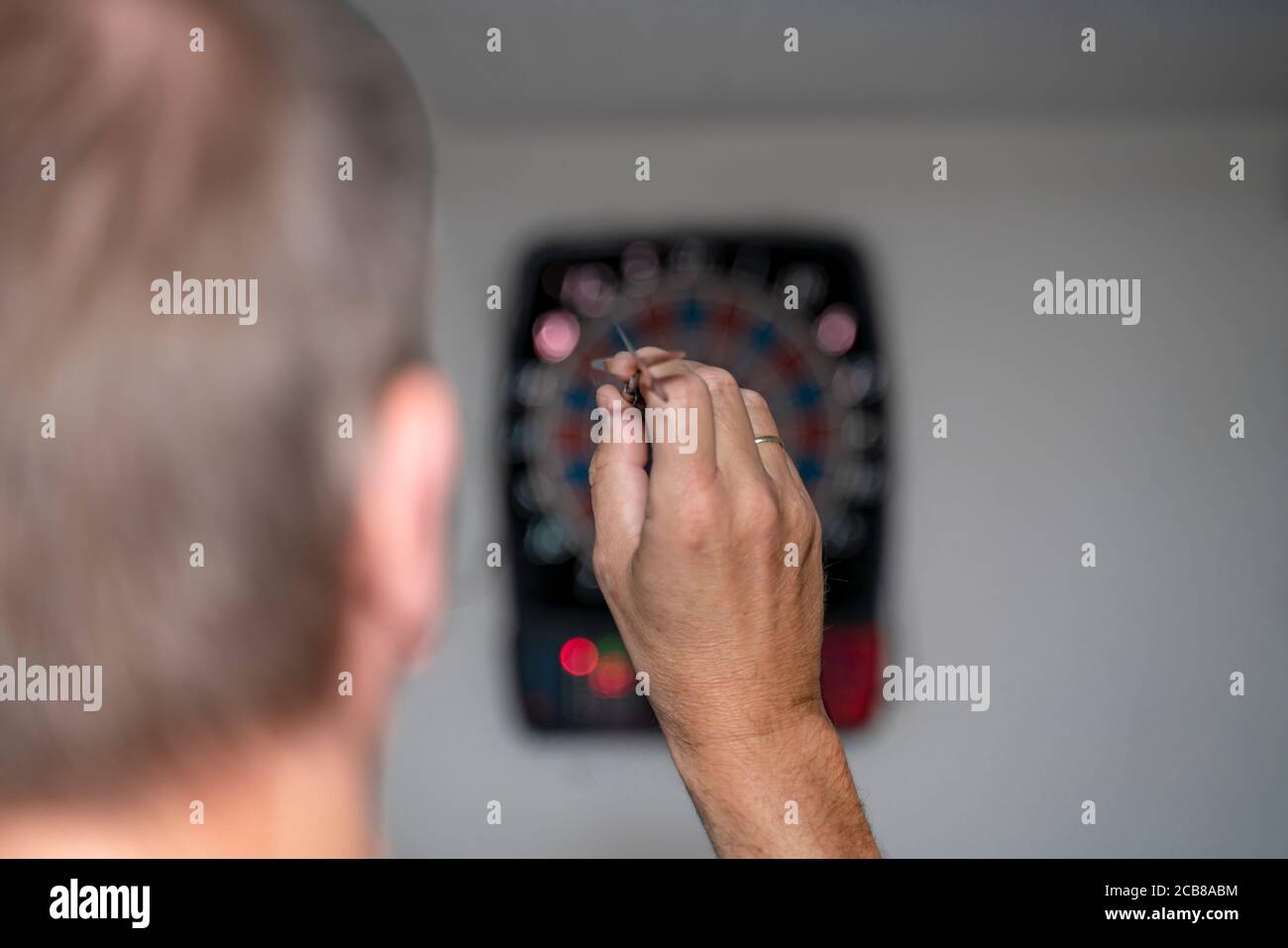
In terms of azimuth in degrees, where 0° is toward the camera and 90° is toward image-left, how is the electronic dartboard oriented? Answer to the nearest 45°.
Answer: approximately 0°
